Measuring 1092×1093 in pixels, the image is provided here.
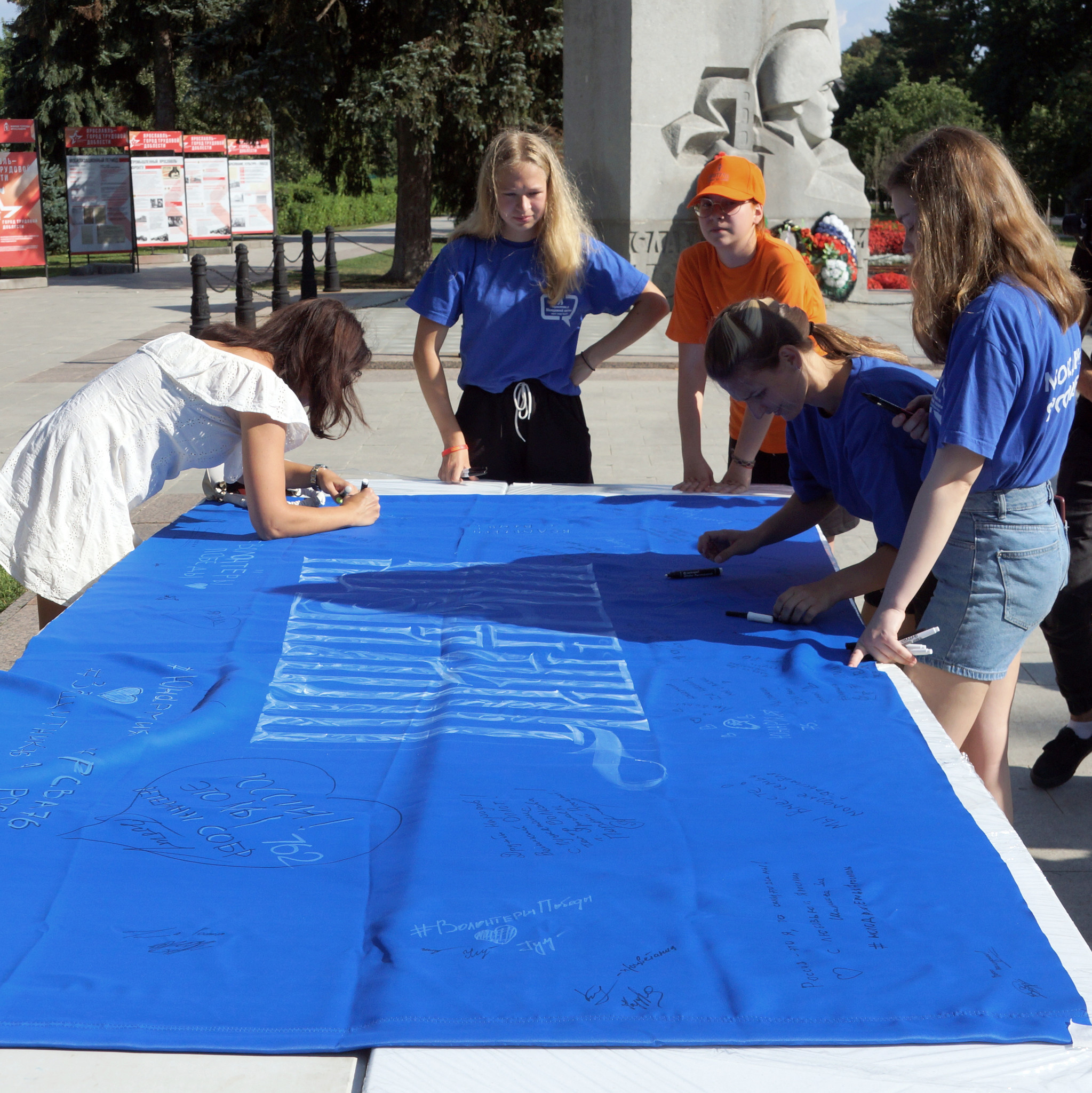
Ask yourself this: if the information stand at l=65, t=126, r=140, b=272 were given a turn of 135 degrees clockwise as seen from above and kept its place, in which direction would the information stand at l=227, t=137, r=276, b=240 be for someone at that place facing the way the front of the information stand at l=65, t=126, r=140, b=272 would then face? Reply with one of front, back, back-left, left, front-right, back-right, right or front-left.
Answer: back-right

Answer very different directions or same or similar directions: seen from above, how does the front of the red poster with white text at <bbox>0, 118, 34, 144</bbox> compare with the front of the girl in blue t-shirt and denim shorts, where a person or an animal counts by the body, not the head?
very different directions

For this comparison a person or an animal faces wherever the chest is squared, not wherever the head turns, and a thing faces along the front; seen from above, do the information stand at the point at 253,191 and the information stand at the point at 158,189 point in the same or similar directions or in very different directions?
same or similar directions

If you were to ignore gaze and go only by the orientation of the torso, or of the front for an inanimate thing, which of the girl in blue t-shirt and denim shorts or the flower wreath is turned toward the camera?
the flower wreath

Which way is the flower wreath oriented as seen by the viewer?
toward the camera

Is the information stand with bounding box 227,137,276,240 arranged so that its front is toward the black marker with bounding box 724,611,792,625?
yes

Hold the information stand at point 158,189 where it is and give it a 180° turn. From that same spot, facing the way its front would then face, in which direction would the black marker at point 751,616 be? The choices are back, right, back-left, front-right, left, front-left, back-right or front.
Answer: back

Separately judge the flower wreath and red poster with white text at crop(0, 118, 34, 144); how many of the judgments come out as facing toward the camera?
2

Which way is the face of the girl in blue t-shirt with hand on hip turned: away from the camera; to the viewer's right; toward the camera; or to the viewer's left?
toward the camera

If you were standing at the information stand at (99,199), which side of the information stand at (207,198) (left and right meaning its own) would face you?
right

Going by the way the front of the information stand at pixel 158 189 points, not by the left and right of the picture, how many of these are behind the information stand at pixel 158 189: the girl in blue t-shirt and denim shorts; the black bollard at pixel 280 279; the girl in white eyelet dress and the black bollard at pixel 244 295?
0

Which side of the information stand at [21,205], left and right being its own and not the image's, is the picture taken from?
front

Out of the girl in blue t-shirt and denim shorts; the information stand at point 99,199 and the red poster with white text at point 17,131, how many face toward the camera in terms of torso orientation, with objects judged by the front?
2

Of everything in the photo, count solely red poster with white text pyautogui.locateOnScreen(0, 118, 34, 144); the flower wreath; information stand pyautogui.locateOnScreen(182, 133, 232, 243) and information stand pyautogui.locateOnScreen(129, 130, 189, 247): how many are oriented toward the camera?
4

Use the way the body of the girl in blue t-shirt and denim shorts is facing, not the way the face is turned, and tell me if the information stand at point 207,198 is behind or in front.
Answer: in front

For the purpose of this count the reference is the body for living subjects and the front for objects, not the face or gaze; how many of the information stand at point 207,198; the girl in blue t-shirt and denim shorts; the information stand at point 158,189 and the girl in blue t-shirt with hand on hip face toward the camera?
3

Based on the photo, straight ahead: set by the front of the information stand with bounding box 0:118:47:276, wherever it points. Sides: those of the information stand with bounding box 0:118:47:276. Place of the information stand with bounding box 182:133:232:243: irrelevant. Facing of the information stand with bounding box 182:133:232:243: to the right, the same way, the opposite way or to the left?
the same way
